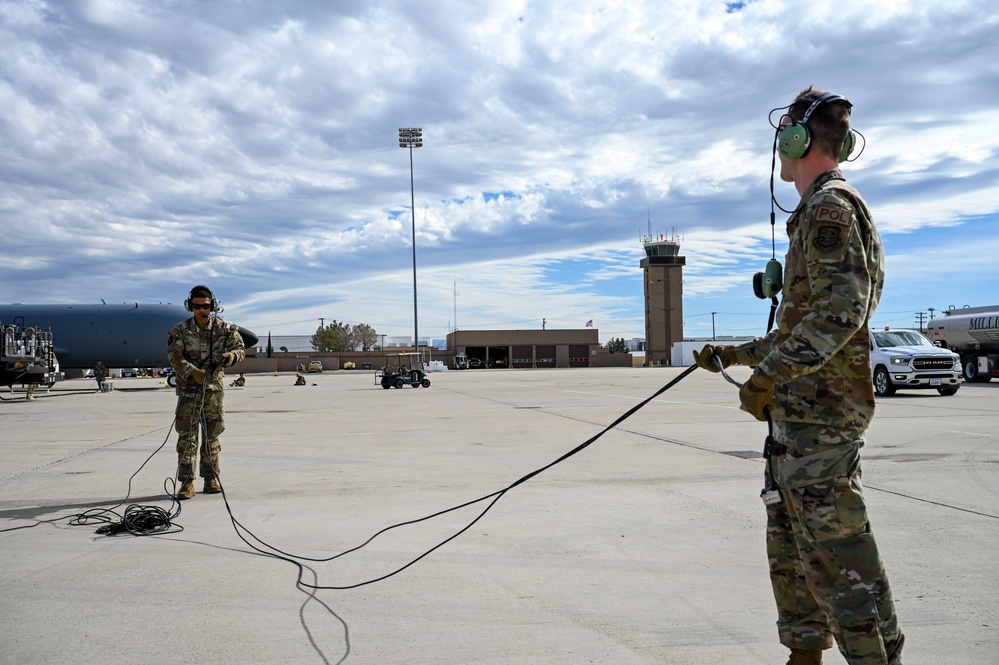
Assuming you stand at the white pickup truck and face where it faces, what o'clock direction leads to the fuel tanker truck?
The fuel tanker truck is roughly at 8 o'clock from the white pickup truck.

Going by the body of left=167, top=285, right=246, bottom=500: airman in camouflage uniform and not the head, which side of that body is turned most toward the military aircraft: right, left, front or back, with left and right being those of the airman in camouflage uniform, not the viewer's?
back

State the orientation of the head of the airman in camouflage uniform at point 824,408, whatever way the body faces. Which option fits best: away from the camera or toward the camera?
away from the camera

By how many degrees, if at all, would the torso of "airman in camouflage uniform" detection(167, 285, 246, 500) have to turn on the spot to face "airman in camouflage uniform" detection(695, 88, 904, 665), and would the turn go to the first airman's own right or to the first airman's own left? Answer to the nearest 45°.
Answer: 0° — they already face them

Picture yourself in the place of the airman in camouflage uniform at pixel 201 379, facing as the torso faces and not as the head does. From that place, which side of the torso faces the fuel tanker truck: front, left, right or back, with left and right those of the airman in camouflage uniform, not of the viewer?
left

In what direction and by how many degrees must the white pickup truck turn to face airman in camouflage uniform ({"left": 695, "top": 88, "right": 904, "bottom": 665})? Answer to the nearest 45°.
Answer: approximately 45° to its right

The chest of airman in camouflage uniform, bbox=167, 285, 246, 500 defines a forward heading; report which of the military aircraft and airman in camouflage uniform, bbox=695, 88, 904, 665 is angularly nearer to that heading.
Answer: the airman in camouflage uniform

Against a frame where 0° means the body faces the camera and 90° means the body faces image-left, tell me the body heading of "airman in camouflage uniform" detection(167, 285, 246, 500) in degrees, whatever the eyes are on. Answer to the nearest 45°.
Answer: approximately 0°
